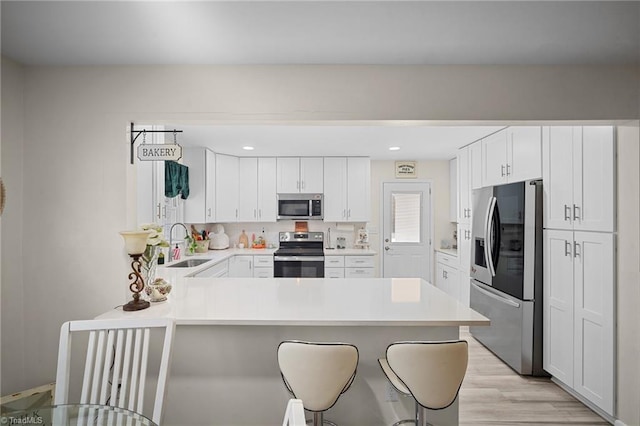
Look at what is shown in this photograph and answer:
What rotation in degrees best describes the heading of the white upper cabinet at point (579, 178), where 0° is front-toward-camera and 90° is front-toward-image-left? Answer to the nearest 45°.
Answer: approximately 45°

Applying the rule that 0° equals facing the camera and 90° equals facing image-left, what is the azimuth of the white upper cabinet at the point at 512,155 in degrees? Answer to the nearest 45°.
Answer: approximately 45°

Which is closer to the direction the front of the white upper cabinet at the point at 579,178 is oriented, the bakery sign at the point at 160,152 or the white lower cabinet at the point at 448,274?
the bakery sign

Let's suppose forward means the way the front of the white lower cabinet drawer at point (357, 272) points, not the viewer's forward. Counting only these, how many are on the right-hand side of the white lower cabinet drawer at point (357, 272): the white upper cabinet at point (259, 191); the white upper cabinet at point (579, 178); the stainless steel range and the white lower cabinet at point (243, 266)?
3

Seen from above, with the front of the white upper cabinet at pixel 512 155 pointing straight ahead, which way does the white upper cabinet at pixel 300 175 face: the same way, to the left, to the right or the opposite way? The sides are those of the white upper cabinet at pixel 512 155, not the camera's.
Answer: to the left

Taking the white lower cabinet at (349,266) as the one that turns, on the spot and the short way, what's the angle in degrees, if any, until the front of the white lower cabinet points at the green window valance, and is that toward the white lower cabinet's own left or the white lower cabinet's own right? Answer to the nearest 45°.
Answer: approximately 45° to the white lower cabinet's own right

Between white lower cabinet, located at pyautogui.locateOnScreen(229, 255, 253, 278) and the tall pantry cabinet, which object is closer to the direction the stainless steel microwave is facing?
the tall pantry cabinet

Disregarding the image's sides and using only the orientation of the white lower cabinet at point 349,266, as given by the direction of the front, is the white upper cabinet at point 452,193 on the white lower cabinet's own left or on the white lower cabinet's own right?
on the white lower cabinet's own left

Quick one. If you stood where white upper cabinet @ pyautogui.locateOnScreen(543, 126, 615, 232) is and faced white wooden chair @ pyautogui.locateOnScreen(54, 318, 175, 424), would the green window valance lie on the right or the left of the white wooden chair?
right

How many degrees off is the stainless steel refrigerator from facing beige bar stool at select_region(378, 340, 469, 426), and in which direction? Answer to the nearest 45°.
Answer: approximately 45° to its left
